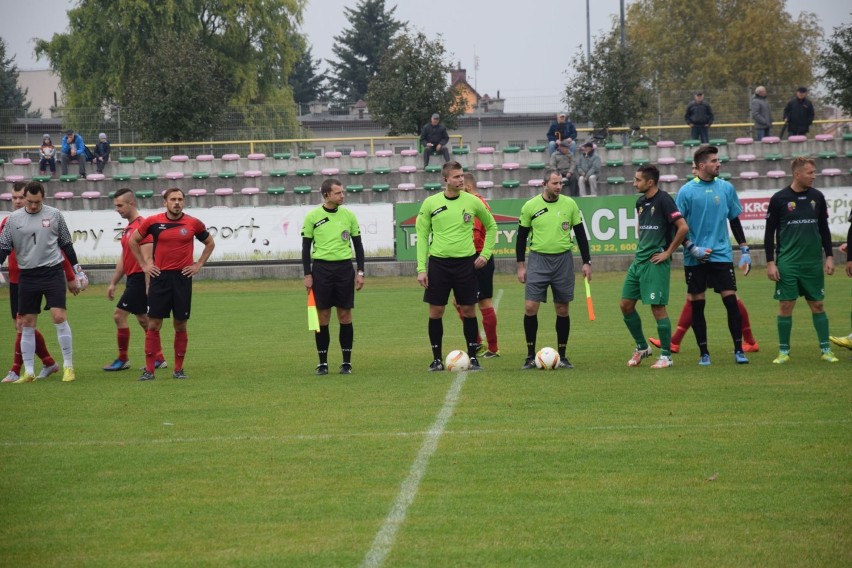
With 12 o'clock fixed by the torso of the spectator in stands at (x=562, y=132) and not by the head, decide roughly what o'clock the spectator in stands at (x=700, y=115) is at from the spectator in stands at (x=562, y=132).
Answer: the spectator in stands at (x=700, y=115) is roughly at 8 o'clock from the spectator in stands at (x=562, y=132).

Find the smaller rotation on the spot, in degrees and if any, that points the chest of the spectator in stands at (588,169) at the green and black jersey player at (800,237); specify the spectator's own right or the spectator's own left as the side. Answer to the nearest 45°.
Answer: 0° — they already face them

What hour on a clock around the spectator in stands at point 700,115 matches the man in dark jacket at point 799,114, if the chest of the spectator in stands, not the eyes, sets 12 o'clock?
The man in dark jacket is roughly at 9 o'clock from the spectator in stands.

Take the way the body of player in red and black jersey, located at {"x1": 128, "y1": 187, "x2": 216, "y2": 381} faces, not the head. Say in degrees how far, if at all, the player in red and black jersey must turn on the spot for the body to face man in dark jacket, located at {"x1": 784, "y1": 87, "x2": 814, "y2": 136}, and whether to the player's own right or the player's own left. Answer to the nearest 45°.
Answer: approximately 135° to the player's own left

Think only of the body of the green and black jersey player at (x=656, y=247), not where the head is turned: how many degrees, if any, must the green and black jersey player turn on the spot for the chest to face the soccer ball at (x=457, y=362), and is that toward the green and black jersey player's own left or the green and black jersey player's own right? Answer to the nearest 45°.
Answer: approximately 45° to the green and black jersey player's own right

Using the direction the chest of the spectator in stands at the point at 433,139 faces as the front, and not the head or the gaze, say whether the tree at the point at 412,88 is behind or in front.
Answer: behind

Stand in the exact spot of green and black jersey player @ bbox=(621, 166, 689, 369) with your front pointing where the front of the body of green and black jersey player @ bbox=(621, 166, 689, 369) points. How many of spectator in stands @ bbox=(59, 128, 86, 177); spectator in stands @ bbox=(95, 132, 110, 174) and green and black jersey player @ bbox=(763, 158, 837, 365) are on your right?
2

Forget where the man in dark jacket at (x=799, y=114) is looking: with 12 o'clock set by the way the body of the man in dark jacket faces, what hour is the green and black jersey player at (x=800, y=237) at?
The green and black jersey player is roughly at 12 o'clock from the man in dark jacket.

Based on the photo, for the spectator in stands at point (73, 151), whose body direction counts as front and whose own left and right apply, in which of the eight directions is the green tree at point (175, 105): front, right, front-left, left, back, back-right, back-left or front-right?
back-left

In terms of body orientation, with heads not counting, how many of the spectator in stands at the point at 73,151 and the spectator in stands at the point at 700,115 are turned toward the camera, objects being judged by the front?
2

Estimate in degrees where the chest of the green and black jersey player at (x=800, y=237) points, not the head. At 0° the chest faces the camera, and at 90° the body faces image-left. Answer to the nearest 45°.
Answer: approximately 0°
